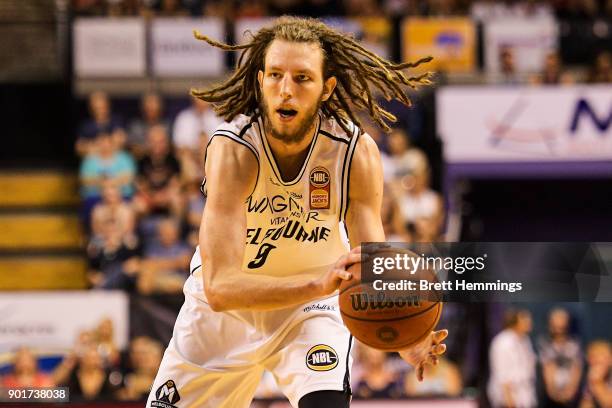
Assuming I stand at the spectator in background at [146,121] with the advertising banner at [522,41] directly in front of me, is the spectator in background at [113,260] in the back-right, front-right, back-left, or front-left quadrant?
back-right

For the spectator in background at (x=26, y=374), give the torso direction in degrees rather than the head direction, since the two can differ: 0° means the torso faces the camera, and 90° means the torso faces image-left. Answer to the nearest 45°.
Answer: approximately 0°

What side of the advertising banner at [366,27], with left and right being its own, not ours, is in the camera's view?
front

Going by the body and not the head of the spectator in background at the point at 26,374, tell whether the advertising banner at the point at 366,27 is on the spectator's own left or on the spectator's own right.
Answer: on the spectator's own left

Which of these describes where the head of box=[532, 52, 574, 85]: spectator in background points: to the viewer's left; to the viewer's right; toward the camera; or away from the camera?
toward the camera

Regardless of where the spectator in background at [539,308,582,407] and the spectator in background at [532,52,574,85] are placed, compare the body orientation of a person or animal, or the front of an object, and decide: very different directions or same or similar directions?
same or similar directions

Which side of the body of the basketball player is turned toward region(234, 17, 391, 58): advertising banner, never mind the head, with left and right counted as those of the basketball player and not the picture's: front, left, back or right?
back

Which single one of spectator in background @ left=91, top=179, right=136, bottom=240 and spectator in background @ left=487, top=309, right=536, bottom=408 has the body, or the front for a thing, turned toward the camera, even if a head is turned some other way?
spectator in background @ left=91, top=179, right=136, bottom=240

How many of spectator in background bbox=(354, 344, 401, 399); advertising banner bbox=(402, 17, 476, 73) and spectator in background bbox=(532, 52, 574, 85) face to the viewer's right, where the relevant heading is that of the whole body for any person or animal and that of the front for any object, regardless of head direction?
0

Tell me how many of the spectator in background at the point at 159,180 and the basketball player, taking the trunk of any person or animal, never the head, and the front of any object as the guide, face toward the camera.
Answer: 2

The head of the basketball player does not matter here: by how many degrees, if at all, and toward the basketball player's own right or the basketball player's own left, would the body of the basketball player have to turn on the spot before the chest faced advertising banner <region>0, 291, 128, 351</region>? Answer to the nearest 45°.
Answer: approximately 135° to the basketball player's own right

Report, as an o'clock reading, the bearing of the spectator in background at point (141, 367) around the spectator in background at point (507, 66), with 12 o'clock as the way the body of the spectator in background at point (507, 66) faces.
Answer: the spectator in background at point (141, 367) is roughly at 1 o'clock from the spectator in background at point (507, 66).

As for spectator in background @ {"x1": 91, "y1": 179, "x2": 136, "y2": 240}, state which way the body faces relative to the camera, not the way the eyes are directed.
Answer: toward the camera

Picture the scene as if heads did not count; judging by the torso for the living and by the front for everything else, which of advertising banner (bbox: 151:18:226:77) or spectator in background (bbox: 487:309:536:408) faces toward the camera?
the advertising banner

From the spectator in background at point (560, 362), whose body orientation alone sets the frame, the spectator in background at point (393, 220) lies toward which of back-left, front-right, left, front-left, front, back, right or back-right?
back-right

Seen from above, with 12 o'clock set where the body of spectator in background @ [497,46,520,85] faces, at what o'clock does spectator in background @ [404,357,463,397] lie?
spectator in background @ [404,357,463,397] is roughly at 12 o'clock from spectator in background @ [497,46,520,85].

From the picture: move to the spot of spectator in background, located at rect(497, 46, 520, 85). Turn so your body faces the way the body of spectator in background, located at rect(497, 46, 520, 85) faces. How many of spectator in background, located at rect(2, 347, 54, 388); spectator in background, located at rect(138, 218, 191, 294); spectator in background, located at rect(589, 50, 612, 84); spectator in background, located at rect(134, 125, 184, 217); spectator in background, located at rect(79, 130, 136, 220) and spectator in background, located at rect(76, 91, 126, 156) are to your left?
1

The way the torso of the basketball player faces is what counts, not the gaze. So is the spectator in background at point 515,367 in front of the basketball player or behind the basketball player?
behind

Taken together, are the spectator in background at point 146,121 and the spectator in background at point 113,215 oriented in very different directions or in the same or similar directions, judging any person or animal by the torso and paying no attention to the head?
same or similar directions

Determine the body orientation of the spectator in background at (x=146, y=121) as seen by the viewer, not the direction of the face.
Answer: toward the camera

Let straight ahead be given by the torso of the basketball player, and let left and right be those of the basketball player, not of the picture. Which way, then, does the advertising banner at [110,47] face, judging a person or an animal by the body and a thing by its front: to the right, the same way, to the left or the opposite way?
the same way

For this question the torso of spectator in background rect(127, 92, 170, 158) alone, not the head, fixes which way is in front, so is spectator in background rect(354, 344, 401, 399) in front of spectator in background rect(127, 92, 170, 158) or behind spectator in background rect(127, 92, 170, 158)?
in front
